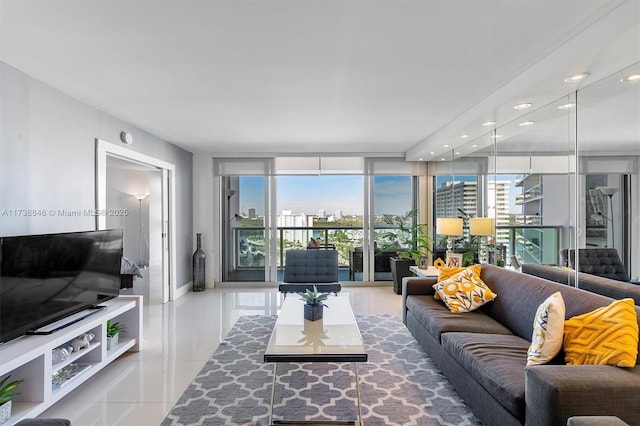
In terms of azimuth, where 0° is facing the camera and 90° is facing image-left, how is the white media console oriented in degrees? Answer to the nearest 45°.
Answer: approximately 315°

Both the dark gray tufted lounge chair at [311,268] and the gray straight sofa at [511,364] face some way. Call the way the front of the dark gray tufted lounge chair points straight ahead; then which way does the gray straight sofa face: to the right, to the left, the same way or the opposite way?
to the right

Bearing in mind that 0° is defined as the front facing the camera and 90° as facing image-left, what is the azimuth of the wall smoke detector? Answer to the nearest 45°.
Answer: approximately 315°

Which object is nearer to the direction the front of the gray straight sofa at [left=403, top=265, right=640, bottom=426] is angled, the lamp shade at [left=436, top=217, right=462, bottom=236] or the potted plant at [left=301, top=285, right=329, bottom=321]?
the potted plant

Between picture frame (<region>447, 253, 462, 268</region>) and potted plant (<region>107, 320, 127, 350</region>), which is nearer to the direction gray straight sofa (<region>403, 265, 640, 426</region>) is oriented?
the potted plant

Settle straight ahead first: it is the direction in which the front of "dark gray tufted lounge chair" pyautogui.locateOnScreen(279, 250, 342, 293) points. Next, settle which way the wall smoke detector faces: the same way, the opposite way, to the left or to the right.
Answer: to the left

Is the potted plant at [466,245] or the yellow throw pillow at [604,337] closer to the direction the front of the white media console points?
the yellow throw pillow

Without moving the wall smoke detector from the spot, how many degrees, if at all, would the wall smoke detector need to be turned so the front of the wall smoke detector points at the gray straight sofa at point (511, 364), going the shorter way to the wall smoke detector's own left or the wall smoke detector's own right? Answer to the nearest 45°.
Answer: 0° — it already faces it

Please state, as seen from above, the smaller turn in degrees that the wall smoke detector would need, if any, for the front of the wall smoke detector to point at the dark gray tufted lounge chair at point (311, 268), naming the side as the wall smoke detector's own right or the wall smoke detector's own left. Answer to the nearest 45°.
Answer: approximately 45° to the wall smoke detector's own left

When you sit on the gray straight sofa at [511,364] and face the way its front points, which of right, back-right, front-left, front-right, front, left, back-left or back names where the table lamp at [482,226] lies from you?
back-right

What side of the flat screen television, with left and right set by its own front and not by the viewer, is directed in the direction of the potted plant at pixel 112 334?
left

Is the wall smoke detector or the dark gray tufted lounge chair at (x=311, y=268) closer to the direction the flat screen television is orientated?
the dark gray tufted lounge chair

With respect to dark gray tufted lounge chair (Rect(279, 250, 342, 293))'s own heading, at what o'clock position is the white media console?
The white media console is roughly at 1 o'clock from the dark gray tufted lounge chair.

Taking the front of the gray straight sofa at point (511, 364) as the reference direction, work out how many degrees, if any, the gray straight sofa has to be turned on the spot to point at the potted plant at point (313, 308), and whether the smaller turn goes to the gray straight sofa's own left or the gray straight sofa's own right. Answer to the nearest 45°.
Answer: approximately 45° to the gray straight sofa's own right
